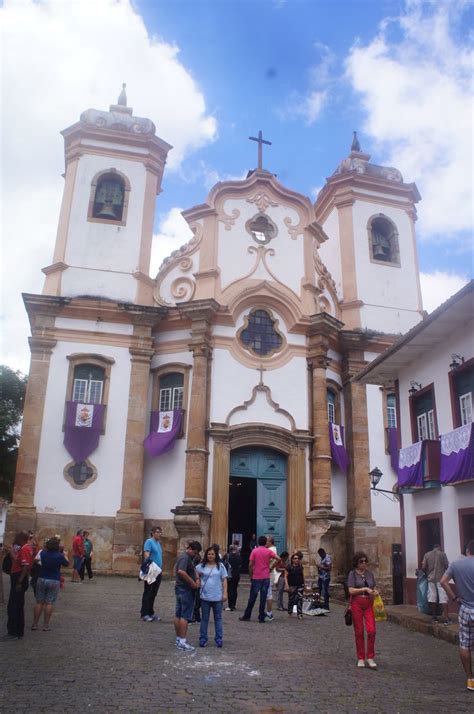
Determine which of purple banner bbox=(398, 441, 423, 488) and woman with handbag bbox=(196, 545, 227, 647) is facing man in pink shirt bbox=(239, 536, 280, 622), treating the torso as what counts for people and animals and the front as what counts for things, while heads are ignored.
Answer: the purple banner

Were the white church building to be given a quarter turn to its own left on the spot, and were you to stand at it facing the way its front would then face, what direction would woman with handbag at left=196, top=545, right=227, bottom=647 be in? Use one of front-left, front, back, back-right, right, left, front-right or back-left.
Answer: right

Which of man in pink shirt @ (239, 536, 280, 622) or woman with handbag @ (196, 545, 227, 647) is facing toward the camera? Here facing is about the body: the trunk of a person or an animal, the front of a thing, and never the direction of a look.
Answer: the woman with handbag

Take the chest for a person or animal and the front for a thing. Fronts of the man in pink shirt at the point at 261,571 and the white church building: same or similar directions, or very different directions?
very different directions

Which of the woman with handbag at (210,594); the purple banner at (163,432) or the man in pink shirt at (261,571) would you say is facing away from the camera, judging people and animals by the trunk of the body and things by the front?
the man in pink shirt

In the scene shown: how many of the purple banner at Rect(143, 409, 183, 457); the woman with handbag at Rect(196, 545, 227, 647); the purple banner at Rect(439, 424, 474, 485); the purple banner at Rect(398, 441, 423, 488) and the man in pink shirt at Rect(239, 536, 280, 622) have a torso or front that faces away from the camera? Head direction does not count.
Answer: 1

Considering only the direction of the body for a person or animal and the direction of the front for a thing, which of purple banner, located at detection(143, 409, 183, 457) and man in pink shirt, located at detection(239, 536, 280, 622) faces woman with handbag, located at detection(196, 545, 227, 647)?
the purple banner

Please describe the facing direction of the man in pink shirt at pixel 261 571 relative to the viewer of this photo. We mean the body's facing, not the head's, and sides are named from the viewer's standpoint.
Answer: facing away from the viewer

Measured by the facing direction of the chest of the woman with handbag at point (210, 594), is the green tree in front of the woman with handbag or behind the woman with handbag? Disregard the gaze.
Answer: behind

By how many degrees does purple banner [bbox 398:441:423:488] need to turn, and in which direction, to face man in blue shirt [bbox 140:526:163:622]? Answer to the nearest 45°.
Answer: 0° — it already faces them

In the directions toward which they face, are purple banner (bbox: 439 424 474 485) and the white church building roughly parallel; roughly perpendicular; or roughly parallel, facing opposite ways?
roughly perpendicular

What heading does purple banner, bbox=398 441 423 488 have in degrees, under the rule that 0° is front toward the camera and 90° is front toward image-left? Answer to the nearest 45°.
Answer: approximately 45°

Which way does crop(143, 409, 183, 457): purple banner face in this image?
toward the camera

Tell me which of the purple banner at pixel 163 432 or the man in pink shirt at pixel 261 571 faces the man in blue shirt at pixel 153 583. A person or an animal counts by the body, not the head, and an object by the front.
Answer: the purple banner

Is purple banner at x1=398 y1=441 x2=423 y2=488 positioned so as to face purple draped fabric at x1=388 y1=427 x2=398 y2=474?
no

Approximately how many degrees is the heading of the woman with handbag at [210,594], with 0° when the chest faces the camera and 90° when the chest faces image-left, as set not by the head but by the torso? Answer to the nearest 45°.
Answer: approximately 0°

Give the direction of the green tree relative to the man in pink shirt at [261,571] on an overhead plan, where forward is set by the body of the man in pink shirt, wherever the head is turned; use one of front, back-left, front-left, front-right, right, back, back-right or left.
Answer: front-left

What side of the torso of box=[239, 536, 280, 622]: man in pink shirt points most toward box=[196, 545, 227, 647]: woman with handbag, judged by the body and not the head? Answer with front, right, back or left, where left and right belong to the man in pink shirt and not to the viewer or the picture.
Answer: back

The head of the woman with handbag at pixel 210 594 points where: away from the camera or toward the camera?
toward the camera

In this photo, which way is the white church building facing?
toward the camera
